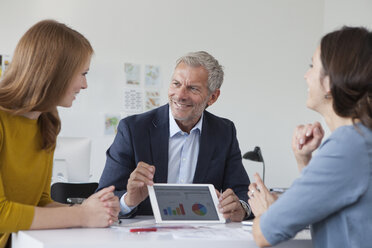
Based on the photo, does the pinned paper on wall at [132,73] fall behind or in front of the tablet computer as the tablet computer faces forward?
behind

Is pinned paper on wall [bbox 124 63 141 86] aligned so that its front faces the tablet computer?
yes

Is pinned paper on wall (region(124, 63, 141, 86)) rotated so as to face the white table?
yes

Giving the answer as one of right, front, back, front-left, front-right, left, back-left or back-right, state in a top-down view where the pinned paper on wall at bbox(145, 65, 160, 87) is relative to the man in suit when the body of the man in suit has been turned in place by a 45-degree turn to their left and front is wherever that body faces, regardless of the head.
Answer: back-left

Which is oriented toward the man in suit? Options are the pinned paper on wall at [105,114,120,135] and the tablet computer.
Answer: the pinned paper on wall

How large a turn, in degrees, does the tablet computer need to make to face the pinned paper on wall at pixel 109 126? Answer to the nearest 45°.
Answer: approximately 180°

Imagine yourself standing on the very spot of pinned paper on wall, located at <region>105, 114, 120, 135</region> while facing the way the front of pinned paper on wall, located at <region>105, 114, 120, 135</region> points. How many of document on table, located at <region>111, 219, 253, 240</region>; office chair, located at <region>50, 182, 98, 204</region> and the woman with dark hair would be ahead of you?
3

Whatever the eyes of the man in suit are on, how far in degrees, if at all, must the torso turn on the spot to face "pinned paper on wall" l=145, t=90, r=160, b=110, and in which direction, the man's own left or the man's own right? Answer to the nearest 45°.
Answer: approximately 180°
